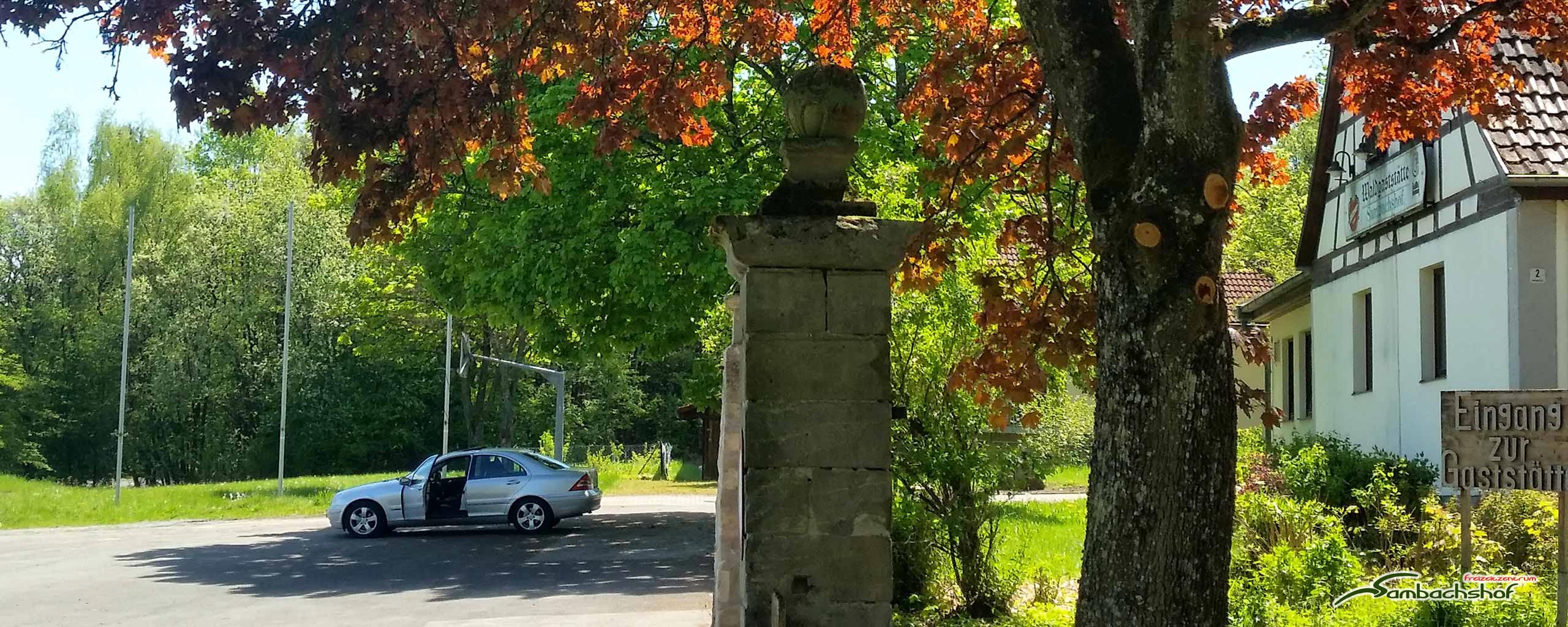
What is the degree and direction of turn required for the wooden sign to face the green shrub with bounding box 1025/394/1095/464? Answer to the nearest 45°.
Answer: approximately 135° to its right

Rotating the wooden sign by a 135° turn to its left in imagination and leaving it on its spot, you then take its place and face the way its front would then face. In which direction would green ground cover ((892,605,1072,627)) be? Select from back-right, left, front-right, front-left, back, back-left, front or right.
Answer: back-left

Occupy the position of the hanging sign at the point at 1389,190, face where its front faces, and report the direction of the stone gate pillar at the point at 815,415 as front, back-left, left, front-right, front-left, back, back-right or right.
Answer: front-left

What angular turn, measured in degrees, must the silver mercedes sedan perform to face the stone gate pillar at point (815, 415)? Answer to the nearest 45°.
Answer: approximately 90° to its left

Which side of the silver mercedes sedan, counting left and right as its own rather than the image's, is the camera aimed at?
left
